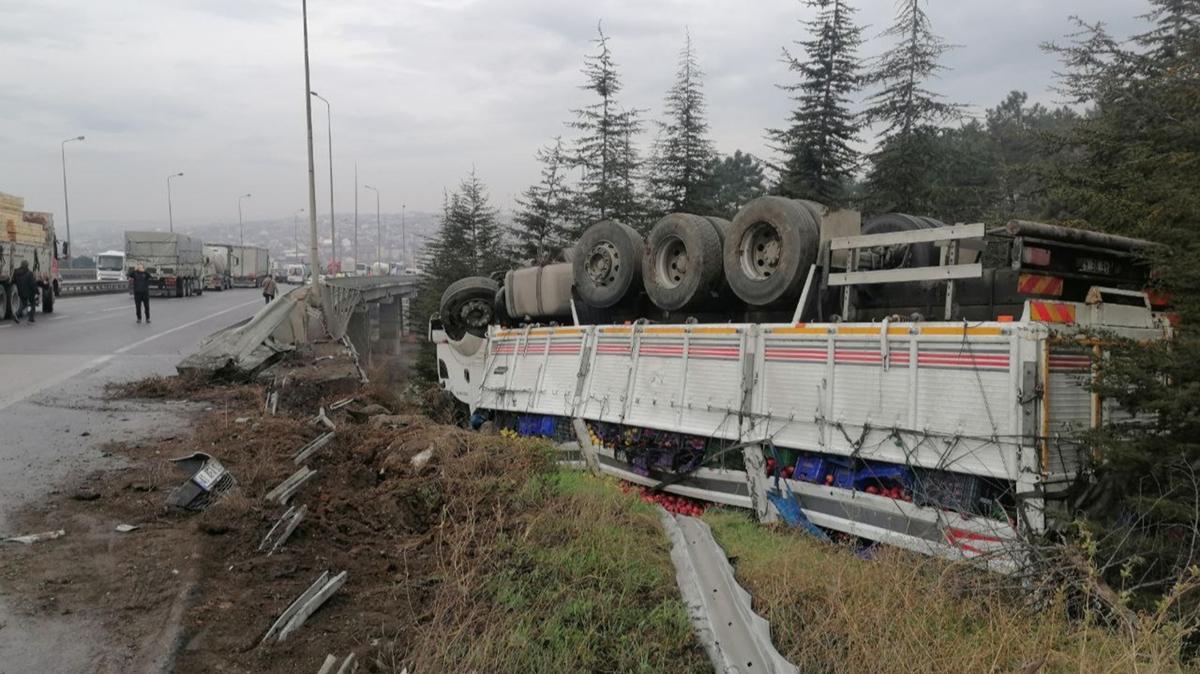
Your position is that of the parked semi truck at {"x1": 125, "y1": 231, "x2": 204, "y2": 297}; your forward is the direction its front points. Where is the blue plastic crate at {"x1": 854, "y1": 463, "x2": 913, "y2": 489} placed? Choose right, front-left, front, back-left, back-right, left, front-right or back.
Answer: back-right

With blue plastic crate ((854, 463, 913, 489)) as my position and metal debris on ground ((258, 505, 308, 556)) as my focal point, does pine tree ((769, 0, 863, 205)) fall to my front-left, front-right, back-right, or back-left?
back-right

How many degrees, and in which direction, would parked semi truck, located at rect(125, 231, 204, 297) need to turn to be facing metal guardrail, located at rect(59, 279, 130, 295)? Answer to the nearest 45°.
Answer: approximately 90° to its left

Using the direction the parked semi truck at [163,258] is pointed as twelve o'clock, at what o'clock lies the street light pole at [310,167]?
The street light pole is roughly at 4 o'clock from the parked semi truck.

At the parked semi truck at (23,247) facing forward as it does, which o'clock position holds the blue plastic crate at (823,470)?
The blue plastic crate is roughly at 4 o'clock from the parked semi truck.

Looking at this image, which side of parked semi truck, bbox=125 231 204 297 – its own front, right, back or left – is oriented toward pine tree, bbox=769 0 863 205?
right

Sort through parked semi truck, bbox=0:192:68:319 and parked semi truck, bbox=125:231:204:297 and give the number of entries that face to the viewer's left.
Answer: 0

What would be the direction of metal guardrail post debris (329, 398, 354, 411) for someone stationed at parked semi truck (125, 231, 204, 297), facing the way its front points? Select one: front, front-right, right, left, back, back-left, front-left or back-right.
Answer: back-right

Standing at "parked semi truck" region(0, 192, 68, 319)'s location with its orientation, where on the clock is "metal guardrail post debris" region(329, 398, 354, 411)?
The metal guardrail post debris is roughly at 4 o'clock from the parked semi truck.

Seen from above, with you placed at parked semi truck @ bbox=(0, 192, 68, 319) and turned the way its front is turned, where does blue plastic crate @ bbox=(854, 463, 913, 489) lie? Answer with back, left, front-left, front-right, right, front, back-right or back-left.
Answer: back-right

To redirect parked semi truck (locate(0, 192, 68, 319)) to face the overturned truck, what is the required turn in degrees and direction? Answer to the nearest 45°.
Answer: approximately 135° to its right

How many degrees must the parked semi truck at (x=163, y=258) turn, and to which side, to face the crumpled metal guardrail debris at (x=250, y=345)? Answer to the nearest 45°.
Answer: approximately 135° to its right

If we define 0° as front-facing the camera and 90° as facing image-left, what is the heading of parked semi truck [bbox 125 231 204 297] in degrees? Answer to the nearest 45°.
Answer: approximately 225°

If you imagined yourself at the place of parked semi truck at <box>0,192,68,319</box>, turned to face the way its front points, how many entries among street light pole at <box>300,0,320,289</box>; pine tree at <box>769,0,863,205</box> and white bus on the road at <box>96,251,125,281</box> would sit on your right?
2
